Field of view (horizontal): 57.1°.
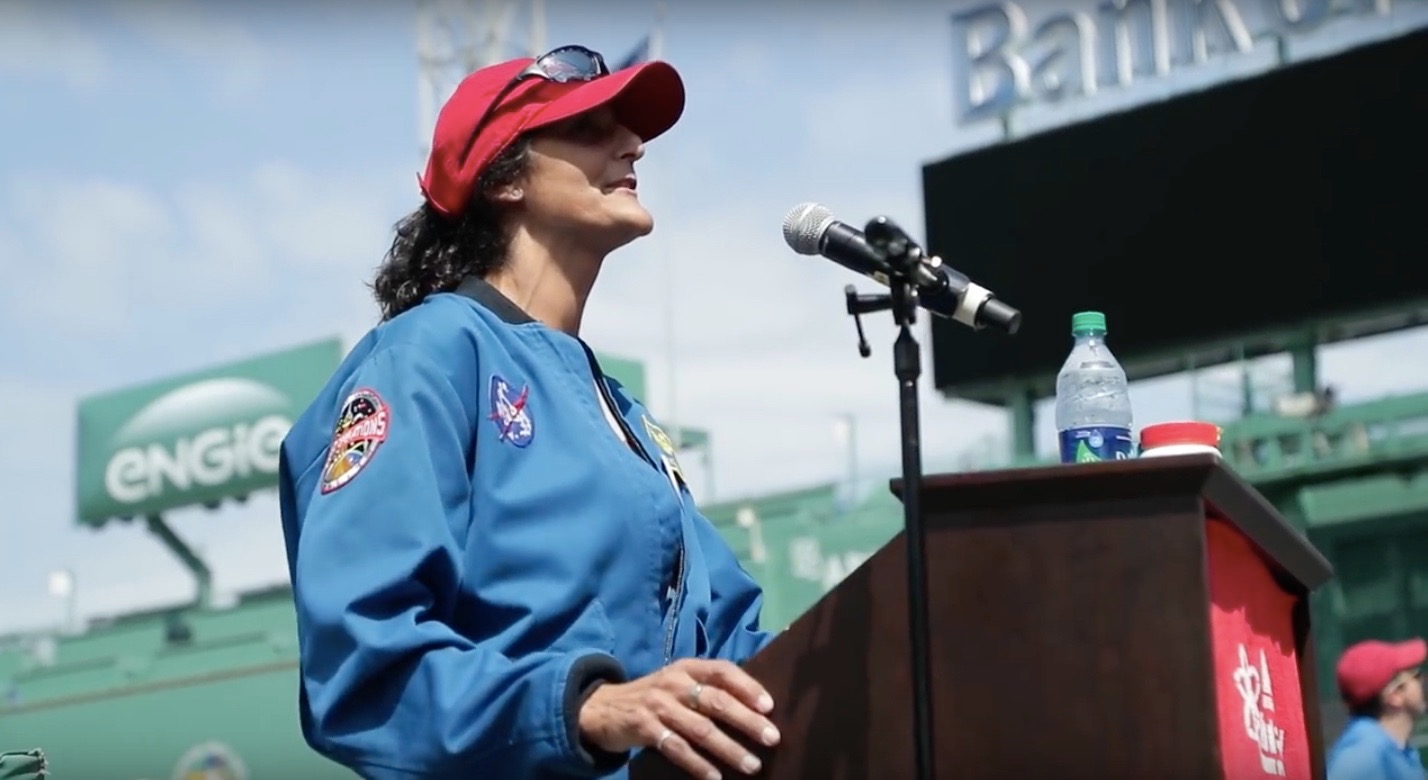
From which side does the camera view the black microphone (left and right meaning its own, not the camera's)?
left

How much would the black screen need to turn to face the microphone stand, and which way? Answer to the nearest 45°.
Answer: approximately 45° to its left

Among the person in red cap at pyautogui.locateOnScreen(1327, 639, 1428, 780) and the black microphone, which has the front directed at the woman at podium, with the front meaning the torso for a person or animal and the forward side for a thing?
the black microphone

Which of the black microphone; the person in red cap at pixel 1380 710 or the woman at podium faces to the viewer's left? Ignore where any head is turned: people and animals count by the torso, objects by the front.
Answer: the black microphone

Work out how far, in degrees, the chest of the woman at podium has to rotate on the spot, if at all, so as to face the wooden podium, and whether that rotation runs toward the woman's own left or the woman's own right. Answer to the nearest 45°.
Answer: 0° — they already face it

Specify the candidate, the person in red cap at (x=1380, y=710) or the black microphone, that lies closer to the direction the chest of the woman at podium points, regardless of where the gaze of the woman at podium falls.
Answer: the black microphone

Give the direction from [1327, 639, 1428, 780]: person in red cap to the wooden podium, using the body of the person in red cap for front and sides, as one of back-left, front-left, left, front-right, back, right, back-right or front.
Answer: right

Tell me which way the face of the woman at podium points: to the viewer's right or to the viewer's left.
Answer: to the viewer's right

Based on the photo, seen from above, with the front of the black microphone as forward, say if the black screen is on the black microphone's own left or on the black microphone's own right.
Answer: on the black microphone's own right

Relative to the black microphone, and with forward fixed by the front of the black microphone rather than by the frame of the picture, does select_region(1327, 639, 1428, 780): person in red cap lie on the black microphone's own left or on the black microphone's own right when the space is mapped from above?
on the black microphone's own right

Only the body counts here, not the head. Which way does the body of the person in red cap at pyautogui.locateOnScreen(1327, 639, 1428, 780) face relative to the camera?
to the viewer's right

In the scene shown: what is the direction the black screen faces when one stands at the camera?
facing the viewer and to the left of the viewer
